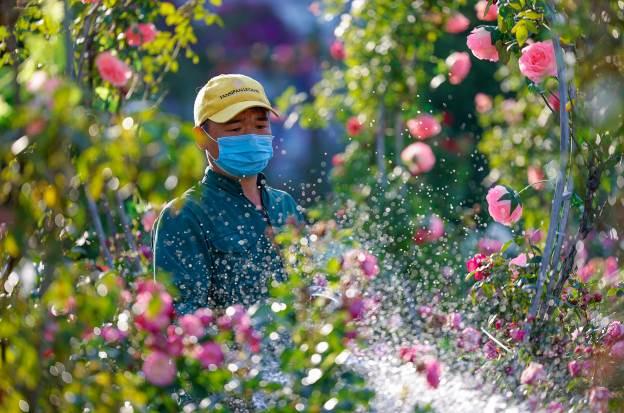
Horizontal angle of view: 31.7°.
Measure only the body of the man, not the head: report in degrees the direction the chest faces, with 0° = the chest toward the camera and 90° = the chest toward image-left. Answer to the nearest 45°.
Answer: approximately 315°

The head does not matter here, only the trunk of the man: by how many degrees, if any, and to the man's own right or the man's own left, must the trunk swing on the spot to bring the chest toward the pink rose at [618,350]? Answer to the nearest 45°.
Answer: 0° — they already face it

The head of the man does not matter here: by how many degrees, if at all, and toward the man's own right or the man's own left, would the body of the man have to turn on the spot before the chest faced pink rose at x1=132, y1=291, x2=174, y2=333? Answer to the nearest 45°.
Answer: approximately 45° to the man's own right

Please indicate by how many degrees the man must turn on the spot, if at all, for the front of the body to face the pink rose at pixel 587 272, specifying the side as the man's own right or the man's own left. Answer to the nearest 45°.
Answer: approximately 45° to the man's own left

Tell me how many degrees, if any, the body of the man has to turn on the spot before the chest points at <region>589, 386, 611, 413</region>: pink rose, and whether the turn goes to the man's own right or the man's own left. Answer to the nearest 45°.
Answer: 0° — they already face it

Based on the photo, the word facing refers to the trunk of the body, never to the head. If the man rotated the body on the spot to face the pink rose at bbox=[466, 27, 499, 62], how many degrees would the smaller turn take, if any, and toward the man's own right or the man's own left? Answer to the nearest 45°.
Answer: approximately 45° to the man's own left

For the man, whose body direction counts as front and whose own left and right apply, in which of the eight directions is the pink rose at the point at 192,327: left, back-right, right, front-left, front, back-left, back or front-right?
front-right

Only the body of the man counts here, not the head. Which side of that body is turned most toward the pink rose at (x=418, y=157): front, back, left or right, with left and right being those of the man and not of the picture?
left

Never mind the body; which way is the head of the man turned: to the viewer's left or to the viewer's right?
to the viewer's right

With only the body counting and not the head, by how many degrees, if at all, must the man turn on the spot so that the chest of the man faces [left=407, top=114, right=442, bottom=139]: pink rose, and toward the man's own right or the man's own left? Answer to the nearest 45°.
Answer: approximately 90° to the man's own left

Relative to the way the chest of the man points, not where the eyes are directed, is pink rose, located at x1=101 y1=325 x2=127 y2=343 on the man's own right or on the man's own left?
on the man's own right
